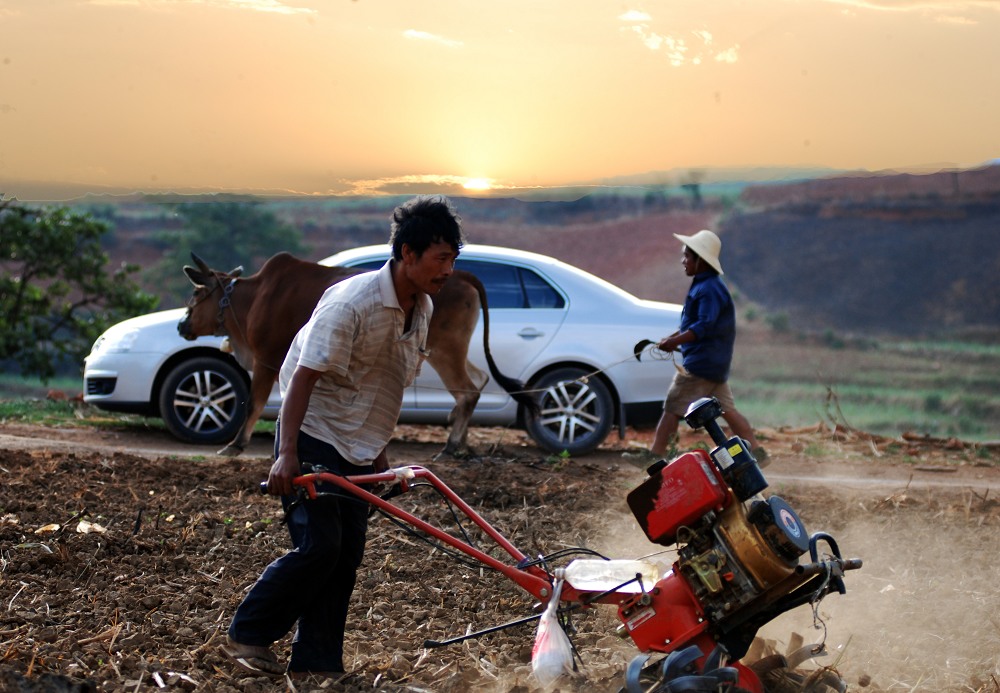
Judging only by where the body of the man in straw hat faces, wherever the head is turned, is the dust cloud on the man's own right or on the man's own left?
on the man's own left

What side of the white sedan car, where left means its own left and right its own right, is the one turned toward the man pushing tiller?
left

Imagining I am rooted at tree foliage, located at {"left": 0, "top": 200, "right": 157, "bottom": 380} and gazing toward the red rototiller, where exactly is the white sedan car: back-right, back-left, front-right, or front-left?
front-left

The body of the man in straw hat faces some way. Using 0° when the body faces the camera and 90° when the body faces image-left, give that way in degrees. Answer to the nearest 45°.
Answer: approximately 90°

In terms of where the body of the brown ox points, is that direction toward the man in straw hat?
no

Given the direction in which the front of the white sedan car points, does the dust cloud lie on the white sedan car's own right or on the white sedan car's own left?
on the white sedan car's own left

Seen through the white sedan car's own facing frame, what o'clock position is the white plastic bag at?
The white plastic bag is roughly at 9 o'clock from the white sedan car.

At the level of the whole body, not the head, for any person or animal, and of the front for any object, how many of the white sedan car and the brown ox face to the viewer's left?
2

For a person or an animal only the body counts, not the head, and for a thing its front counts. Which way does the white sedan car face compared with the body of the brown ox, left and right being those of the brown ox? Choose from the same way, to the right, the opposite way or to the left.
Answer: the same way

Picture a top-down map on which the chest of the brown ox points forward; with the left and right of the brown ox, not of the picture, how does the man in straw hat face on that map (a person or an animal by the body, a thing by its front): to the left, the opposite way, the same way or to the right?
the same way

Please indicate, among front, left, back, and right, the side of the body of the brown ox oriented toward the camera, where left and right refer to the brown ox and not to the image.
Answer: left

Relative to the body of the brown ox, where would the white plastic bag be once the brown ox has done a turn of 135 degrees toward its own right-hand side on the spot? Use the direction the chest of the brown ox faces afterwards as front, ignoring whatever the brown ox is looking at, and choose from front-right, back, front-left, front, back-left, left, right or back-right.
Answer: back-right

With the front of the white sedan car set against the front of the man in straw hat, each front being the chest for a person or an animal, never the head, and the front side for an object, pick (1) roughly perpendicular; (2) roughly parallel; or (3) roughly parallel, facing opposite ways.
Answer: roughly parallel

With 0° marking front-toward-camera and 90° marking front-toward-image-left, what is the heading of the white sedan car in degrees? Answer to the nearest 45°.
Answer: approximately 90°

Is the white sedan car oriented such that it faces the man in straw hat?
no

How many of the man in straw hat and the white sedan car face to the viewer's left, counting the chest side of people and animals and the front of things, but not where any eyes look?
2

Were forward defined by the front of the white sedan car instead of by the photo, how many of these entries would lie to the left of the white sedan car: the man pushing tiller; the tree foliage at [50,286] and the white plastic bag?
2

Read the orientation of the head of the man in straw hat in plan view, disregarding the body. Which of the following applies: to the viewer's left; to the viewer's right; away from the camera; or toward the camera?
to the viewer's left
